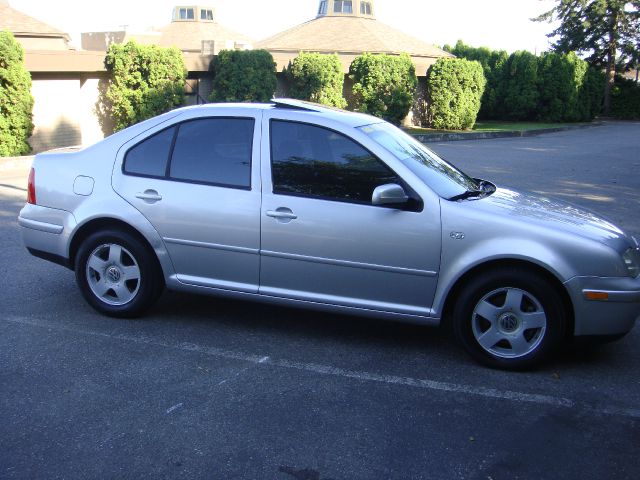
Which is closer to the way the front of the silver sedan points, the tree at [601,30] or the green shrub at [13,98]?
the tree

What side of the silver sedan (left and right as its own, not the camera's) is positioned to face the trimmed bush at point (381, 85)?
left

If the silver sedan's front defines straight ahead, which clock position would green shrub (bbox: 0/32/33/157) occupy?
The green shrub is roughly at 8 o'clock from the silver sedan.

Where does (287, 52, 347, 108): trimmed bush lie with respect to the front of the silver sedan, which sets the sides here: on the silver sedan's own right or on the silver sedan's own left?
on the silver sedan's own left

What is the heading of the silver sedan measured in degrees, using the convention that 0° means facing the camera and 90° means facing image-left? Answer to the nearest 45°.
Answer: approximately 270°

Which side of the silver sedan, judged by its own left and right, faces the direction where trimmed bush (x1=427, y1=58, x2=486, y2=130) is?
left

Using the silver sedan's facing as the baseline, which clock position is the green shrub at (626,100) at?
The green shrub is roughly at 10 o'clock from the silver sedan.

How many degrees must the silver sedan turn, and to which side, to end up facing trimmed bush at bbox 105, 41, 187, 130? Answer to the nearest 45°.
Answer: approximately 90° to its left

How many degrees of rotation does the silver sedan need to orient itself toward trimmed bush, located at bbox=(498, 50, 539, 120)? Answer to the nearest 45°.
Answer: approximately 90° to its left

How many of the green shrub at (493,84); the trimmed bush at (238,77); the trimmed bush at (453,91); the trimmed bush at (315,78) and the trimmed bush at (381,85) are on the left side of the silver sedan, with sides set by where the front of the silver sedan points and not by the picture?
5
